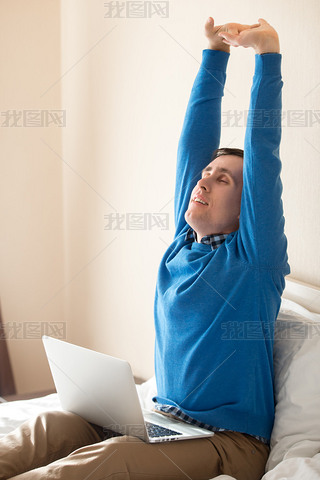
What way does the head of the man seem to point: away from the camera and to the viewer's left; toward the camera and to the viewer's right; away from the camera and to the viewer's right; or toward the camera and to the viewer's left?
toward the camera and to the viewer's left

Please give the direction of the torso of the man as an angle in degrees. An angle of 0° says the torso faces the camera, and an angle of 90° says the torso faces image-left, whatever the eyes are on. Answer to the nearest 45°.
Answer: approximately 45°

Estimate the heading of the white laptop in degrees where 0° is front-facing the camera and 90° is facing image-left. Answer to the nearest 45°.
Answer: approximately 225°
